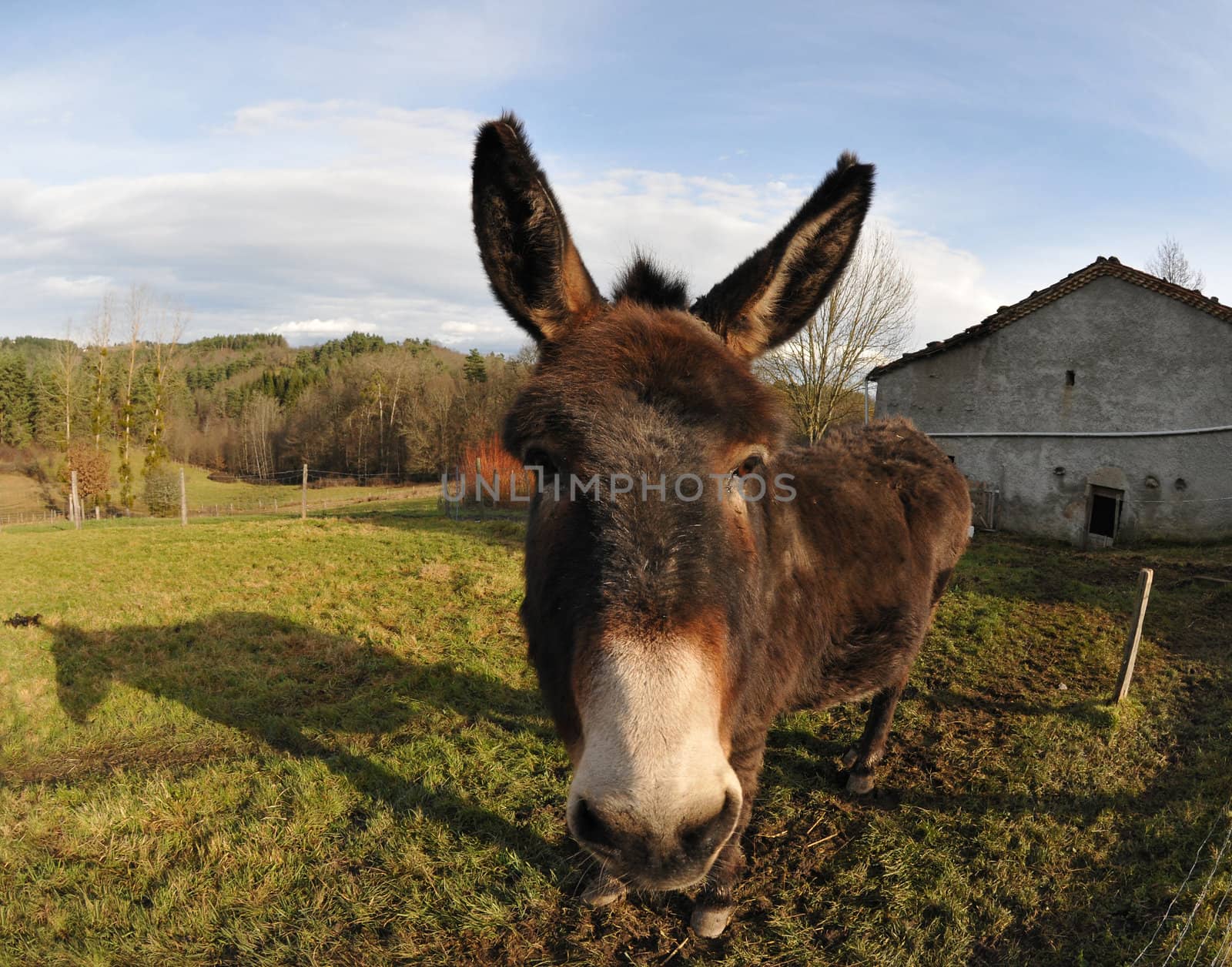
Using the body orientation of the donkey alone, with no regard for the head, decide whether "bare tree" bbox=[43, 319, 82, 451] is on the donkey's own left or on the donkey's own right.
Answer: on the donkey's own right

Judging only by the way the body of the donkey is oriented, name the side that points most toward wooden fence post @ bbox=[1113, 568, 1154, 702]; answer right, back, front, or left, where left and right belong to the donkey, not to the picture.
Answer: back

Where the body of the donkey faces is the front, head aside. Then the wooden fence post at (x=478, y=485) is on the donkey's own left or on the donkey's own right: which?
on the donkey's own right

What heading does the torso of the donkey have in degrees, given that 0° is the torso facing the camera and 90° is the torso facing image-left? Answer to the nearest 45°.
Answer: approximately 45°
